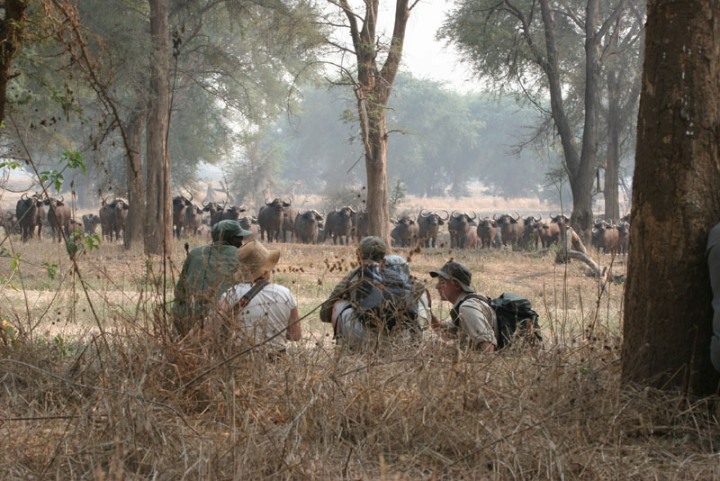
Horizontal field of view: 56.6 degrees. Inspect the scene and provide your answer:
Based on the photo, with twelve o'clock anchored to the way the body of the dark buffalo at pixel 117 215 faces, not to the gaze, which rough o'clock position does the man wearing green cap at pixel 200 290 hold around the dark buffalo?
The man wearing green cap is roughly at 12 o'clock from the dark buffalo.

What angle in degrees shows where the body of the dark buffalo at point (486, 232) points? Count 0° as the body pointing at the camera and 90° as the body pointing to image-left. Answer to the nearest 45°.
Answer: approximately 0°

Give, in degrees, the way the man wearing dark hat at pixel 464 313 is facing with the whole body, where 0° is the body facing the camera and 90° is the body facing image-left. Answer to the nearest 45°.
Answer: approximately 90°

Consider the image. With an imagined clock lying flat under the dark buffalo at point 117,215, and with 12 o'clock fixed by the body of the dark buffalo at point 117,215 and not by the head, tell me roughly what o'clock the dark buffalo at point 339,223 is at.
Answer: the dark buffalo at point 339,223 is roughly at 9 o'clock from the dark buffalo at point 117,215.

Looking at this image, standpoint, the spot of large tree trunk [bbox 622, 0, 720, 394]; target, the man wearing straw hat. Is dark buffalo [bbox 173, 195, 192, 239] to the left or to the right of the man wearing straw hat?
right

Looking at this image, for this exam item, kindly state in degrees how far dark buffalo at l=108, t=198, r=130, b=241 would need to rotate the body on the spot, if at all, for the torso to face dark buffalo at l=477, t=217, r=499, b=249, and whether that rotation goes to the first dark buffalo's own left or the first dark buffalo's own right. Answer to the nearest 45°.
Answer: approximately 90° to the first dark buffalo's own left

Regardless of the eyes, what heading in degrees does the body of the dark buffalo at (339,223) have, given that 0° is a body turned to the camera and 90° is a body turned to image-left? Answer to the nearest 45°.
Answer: approximately 315°

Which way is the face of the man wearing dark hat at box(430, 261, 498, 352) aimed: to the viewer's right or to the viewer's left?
to the viewer's left

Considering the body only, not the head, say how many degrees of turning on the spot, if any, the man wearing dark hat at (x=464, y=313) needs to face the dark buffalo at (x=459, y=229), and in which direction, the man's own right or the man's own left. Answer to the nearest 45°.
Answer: approximately 90° to the man's own right

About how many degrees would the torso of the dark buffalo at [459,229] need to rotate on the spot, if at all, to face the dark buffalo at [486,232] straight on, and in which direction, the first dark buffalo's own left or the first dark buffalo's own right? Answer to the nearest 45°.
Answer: approximately 90° to the first dark buffalo's own left

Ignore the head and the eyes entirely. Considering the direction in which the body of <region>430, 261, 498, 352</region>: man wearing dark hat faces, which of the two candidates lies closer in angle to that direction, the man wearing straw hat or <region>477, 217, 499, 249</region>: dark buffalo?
the man wearing straw hat
